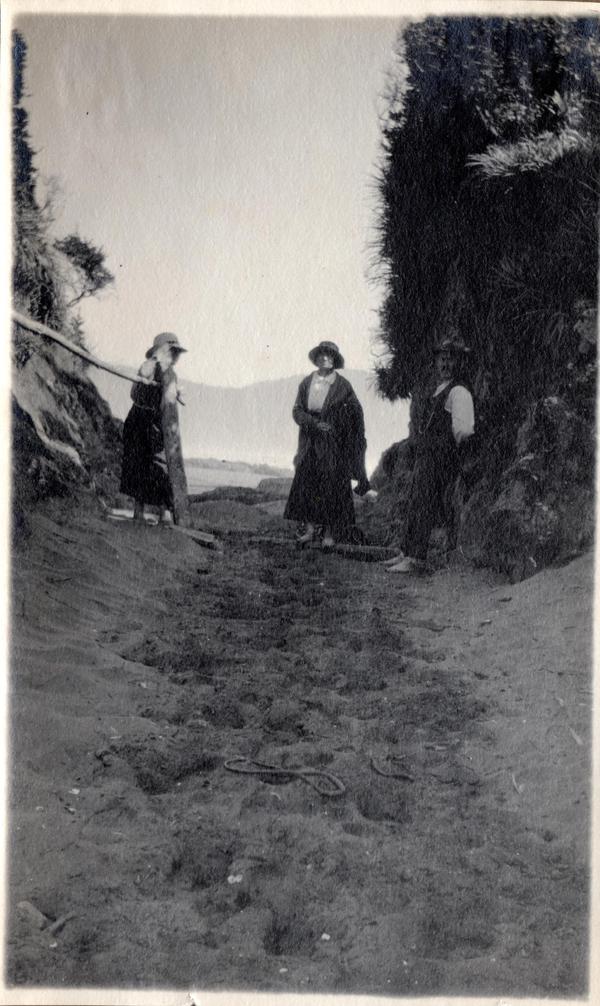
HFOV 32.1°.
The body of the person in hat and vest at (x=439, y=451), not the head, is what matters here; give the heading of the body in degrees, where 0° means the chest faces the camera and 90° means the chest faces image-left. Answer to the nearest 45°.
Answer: approximately 45°
